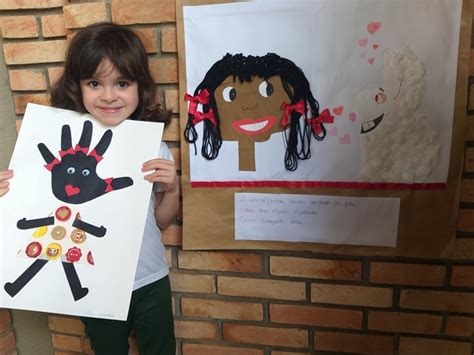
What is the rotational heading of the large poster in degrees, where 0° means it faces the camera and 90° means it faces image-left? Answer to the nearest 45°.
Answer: approximately 0°

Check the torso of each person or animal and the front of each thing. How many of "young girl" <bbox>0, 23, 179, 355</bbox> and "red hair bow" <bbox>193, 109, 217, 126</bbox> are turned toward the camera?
2

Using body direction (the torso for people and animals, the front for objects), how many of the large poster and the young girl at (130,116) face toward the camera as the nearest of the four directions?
2

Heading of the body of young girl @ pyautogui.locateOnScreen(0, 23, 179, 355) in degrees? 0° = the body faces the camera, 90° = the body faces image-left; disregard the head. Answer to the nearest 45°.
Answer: approximately 0°
